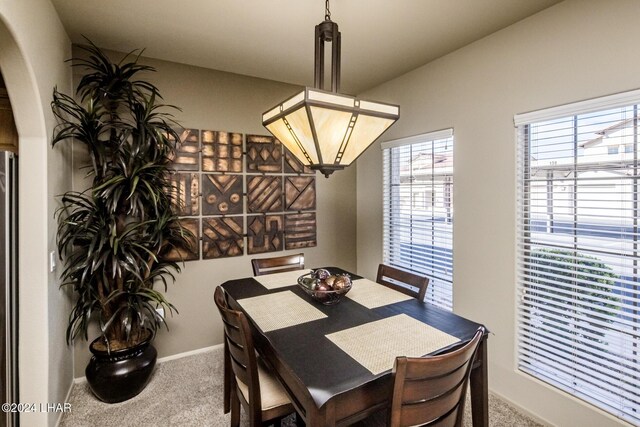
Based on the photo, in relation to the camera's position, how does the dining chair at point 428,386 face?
facing away from the viewer and to the left of the viewer

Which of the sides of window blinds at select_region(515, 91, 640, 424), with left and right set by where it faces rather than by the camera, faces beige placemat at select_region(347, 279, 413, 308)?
front

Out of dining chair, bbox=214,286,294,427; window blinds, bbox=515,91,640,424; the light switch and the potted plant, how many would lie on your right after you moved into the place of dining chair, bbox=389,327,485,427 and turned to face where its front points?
1

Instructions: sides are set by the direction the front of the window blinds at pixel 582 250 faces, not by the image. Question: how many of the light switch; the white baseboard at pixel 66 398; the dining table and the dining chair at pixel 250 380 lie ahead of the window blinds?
4

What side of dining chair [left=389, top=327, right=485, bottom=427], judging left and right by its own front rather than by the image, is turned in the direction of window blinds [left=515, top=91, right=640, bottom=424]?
right

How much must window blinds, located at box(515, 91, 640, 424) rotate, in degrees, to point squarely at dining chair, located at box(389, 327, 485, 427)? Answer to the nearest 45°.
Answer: approximately 45° to its left

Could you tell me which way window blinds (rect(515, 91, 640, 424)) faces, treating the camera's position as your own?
facing the viewer and to the left of the viewer

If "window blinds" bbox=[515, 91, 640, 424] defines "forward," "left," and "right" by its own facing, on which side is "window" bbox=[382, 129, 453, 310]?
on its right

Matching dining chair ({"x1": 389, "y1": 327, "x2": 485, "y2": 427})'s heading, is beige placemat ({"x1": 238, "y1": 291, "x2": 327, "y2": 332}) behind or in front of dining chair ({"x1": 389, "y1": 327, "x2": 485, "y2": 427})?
in front

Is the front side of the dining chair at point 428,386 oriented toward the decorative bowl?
yes

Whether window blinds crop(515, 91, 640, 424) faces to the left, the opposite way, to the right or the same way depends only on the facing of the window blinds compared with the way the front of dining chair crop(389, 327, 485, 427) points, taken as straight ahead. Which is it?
to the left

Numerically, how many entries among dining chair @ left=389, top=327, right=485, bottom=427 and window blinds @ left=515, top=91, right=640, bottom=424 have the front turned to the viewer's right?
0

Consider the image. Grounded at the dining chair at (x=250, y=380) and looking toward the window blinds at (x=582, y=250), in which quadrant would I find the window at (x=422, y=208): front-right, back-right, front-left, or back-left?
front-left

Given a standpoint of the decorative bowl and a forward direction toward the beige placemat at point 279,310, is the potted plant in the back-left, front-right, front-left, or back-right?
front-right

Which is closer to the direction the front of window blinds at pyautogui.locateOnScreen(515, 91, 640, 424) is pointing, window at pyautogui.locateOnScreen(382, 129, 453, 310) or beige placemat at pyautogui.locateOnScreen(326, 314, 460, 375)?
the beige placemat

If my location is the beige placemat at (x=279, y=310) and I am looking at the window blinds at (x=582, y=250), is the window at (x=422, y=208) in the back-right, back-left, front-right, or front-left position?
front-left

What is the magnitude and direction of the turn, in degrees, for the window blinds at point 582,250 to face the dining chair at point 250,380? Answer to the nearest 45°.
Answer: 0° — it already faces it
